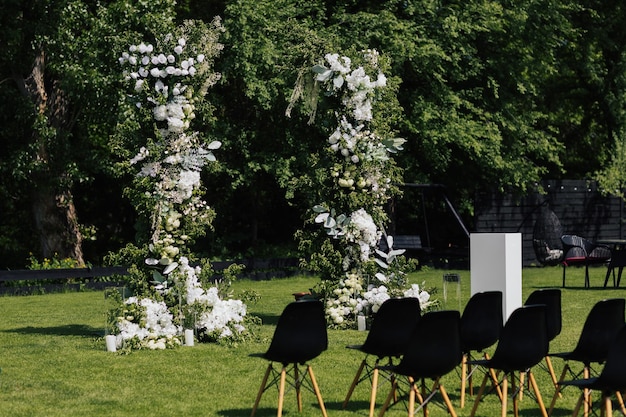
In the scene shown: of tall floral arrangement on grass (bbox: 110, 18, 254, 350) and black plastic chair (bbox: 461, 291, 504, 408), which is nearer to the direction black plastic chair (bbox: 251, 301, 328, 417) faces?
the tall floral arrangement on grass

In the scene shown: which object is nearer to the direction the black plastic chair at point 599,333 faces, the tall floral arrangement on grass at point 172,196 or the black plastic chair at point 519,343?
the tall floral arrangement on grass

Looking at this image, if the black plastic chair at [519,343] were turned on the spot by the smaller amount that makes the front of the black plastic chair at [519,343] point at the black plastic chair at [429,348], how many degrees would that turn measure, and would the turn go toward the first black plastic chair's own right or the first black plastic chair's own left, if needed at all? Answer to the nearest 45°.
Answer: approximately 90° to the first black plastic chair's own left

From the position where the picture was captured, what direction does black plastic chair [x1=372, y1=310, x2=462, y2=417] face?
facing away from the viewer and to the left of the viewer

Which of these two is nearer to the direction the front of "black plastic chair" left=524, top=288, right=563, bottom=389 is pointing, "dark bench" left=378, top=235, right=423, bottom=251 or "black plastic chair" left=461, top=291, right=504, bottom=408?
the dark bench

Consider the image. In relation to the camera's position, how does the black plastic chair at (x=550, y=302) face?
facing away from the viewer and to the left of the viewer

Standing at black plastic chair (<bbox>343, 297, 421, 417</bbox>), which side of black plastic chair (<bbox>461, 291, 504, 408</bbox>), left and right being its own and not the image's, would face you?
left

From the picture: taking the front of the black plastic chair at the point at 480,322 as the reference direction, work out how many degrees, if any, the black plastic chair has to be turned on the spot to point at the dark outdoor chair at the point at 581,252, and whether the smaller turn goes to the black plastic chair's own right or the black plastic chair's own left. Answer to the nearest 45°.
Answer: approximately 45° to the black plastic chair's own right

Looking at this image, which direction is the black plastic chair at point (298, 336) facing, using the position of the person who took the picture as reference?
facing away from the viewer and to the left of the viewer

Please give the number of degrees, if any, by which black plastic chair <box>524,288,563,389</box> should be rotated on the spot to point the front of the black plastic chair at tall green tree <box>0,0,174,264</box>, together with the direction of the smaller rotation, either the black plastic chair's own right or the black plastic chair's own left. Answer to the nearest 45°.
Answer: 0° — it already faces it
